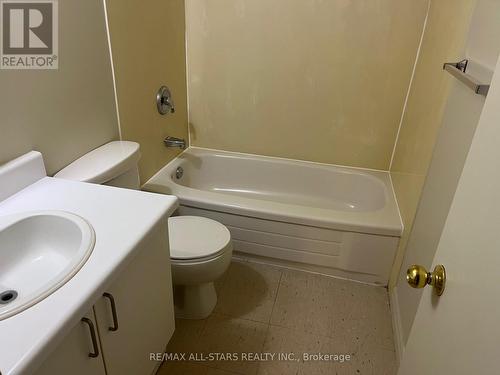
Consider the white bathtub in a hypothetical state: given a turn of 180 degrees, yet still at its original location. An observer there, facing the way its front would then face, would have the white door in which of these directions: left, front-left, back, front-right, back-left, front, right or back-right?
back

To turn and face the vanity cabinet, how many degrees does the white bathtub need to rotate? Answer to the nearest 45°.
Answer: approximately 45° to its right

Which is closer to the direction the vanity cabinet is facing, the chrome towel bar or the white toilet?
the chrome towel bar

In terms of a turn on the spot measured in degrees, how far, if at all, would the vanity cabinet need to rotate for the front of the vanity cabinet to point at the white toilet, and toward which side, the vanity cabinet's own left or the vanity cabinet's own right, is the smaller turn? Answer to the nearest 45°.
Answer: approximately 90° to the vanity cabinet's own left

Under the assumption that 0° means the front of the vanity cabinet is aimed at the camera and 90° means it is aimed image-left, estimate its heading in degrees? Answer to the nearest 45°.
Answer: approximately 315°

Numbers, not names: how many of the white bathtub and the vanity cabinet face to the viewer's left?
0

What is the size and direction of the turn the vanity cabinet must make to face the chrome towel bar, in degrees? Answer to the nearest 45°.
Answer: approximately 45° to its left

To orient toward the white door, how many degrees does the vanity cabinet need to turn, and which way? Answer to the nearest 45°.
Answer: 0° — it already faces it

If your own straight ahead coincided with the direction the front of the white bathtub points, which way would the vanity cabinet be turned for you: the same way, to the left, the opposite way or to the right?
to the left
